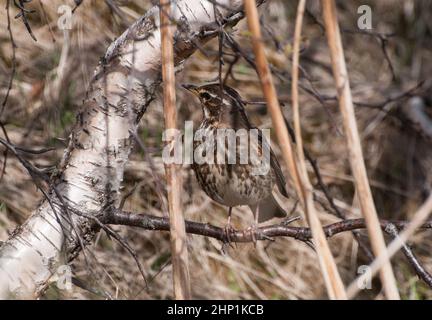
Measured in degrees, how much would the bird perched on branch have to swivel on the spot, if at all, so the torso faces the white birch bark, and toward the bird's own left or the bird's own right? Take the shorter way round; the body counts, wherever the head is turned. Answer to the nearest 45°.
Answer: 0° — it already faces it

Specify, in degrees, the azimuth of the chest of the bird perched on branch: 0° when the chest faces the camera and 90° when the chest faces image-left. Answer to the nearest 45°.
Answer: approximately 45°

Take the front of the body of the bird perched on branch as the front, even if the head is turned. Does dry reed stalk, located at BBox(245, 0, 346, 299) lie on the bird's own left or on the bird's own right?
on the bird's own left
